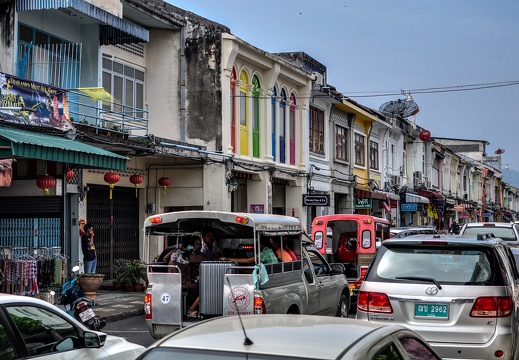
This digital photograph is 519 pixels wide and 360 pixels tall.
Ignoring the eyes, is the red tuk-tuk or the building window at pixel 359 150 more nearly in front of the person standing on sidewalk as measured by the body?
the red tuk-tuk

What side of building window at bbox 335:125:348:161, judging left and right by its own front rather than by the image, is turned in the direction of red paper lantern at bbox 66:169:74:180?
right

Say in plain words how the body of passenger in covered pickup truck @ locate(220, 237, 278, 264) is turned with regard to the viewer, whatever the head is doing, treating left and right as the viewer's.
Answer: facing away from the viewer and to the left of the viewer

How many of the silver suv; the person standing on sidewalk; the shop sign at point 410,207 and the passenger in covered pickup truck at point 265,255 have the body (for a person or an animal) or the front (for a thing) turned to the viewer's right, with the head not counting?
1

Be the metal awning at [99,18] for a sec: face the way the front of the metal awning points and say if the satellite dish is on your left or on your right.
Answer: on your left

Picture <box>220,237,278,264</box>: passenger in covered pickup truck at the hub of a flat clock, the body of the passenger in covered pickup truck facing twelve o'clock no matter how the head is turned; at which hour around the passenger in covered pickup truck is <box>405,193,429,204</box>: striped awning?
The striped awning is roughly at 2 o'clock from the passenger in covered pickup truck.

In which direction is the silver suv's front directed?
away from the camera

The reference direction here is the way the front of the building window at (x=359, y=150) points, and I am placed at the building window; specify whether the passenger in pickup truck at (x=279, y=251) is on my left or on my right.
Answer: on my right

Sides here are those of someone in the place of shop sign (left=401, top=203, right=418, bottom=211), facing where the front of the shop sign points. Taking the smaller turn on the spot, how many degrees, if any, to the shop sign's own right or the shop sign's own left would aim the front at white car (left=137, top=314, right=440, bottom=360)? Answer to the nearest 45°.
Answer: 0° — it already faces it

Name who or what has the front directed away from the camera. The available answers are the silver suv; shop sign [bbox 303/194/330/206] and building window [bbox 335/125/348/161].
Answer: the silver suv
